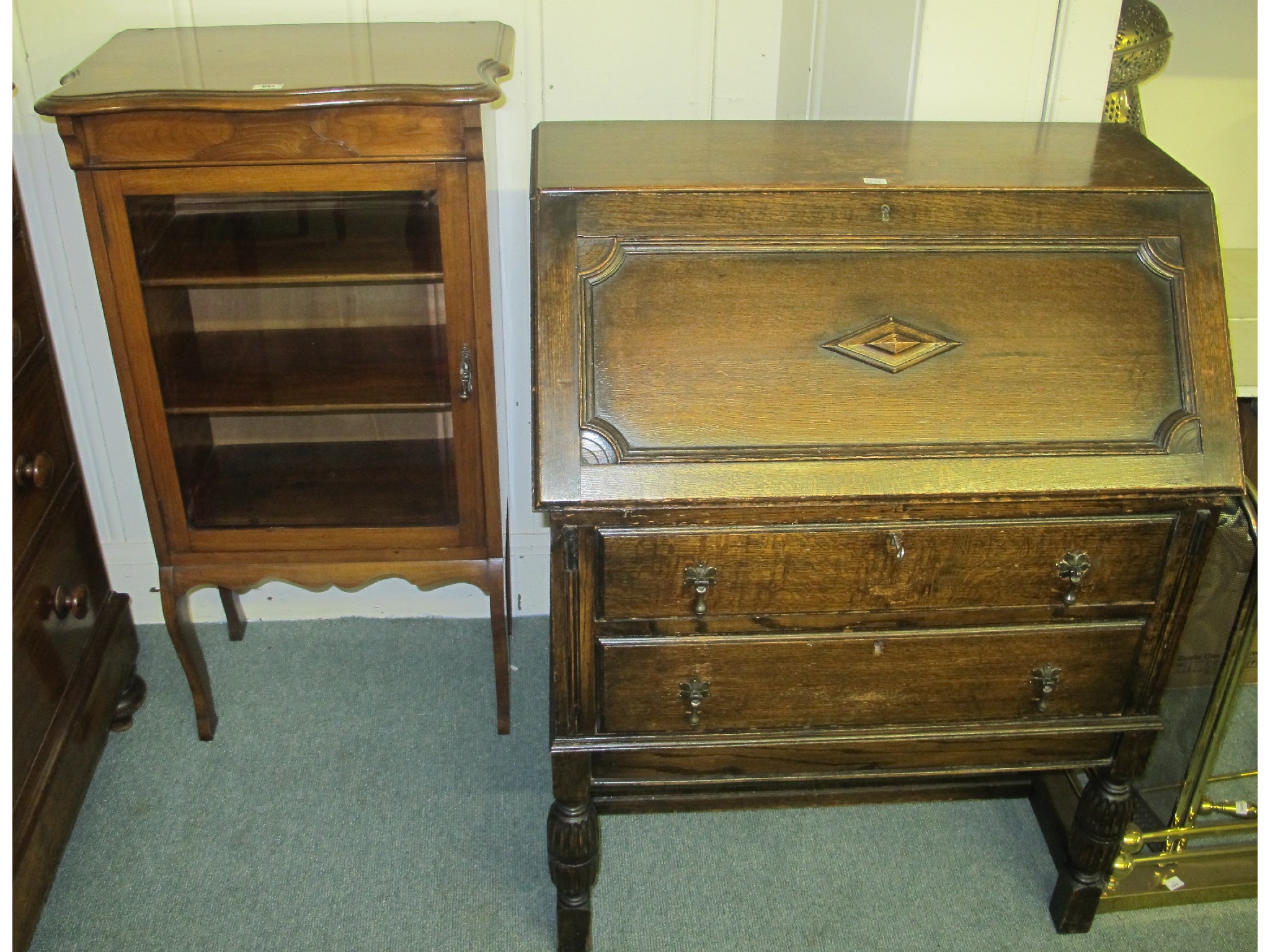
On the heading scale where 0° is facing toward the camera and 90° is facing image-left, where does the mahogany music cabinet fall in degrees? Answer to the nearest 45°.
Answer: approximately 0°

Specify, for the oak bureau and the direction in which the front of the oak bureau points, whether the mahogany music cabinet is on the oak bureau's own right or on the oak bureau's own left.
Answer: on the oak bureau's own right

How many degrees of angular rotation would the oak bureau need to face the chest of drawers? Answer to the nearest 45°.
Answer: approximately 90° to its right

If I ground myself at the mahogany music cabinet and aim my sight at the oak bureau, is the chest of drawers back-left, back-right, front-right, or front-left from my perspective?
back-right

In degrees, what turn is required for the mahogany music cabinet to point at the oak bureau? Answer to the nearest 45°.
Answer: approximately 45° to its left
